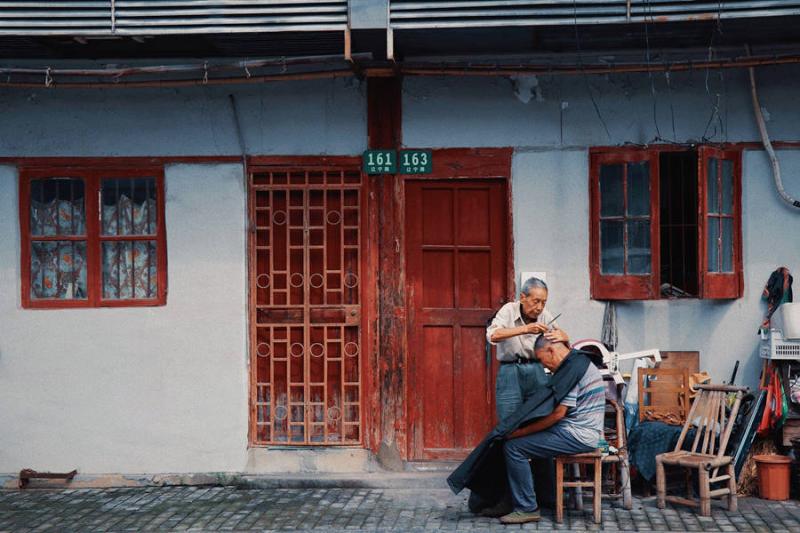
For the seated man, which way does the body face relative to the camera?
to the viewer's left

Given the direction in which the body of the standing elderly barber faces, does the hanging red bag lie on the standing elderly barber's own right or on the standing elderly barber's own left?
on the standing elderly barber's own left

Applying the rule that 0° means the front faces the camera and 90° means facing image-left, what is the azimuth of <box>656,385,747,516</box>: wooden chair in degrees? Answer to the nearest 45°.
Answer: approximately 45°

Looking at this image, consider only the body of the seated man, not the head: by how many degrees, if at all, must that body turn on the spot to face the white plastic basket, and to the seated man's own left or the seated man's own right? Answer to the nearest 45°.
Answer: approximately 135° to the seated man's own right

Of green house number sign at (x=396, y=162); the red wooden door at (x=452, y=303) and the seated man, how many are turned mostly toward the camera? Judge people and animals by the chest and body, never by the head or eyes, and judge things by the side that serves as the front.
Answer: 2

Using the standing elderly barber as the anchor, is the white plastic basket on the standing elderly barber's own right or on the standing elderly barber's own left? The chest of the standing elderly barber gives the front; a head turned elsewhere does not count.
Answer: on the standing elderly barber's own left

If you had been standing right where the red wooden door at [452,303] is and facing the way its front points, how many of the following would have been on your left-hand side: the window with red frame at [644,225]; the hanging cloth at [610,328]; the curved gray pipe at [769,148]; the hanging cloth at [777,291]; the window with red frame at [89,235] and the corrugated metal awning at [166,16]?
4
